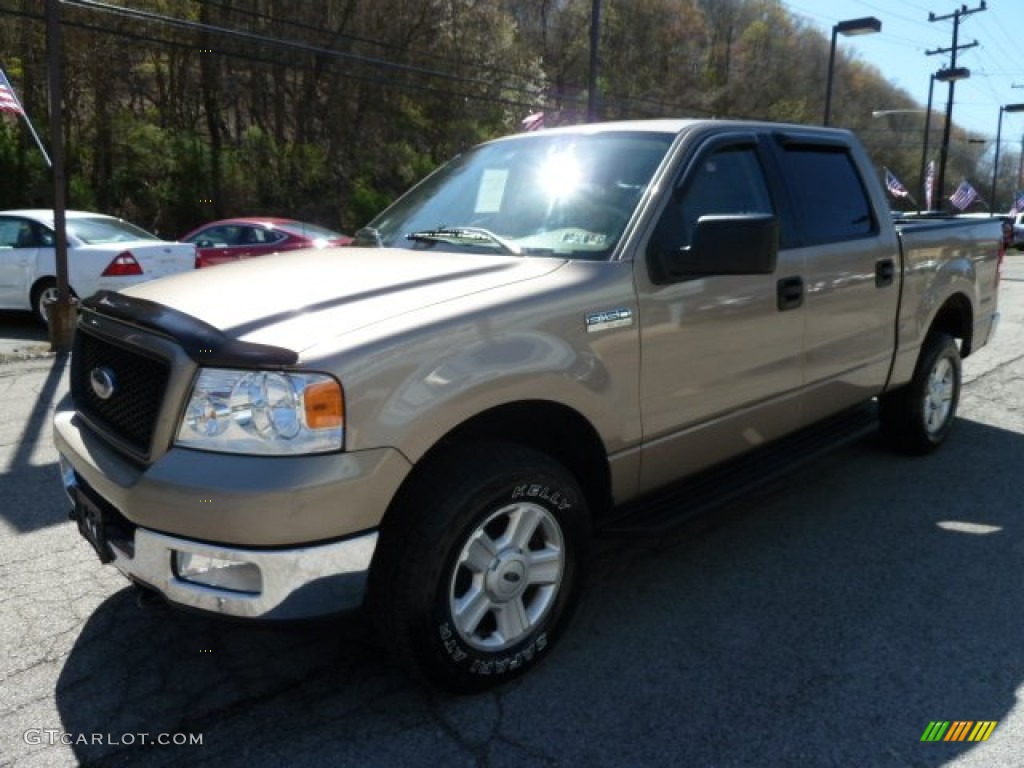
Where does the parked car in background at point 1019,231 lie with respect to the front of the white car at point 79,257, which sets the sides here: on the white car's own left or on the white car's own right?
on the white car's own right

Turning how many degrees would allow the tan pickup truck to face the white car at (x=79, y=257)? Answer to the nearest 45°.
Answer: approximately 90° to its right

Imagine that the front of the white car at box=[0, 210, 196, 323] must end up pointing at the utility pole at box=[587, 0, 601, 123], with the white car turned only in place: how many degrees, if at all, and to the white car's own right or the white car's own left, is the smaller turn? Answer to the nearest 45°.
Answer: approximately 90° to the white car's own right

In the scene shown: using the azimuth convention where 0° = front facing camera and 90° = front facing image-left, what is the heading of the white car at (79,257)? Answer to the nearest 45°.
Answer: approximately 135°

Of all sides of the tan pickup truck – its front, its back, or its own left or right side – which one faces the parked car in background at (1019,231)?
back

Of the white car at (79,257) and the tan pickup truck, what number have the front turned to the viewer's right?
0

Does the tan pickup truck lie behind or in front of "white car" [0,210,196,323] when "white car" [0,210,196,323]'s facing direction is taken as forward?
behind

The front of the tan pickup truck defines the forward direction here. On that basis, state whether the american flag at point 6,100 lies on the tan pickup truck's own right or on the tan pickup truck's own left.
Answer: on the tan pickup truck's own right
